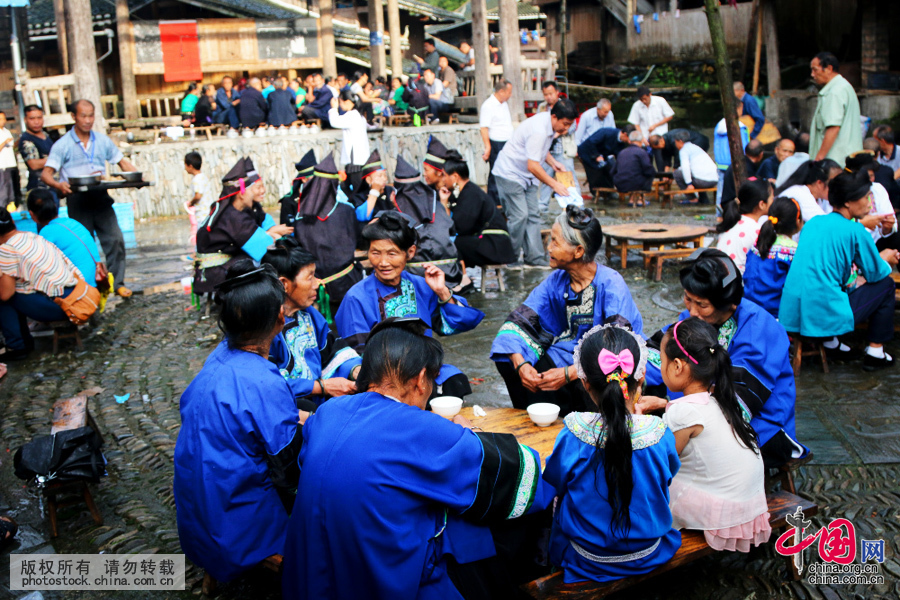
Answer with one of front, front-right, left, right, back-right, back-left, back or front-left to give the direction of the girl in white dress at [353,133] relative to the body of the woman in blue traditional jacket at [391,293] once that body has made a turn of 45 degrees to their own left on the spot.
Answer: back-left

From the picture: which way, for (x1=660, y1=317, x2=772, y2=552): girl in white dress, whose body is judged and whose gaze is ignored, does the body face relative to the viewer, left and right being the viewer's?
facing away from the viewer and to the left of the viewer

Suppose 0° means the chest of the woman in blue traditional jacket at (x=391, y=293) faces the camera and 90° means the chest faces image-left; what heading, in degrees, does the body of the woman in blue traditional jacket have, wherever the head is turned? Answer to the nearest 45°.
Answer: approximately 0°

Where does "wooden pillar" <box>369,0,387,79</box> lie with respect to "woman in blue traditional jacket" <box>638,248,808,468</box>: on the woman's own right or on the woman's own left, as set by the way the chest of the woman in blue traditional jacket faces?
on the woman's own right

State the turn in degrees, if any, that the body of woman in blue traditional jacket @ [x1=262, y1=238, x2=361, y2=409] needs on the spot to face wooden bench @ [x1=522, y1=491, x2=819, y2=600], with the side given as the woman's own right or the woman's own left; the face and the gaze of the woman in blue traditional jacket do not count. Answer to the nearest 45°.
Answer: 0° — they already face it

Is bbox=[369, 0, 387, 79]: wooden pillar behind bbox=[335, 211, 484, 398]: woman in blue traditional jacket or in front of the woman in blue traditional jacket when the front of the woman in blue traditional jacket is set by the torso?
behind
